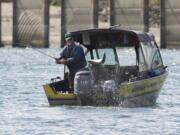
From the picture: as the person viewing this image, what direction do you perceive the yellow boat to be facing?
facing away from the viewer and to the right of the viewer

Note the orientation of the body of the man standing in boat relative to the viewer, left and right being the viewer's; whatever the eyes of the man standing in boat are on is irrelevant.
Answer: facing the viewer and to the left of the viewer
